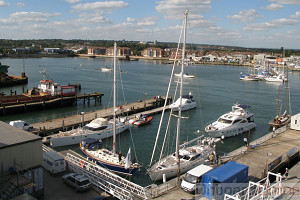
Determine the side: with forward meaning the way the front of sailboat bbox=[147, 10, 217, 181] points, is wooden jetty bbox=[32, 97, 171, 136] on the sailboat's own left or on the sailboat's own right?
on the sailboat's own right

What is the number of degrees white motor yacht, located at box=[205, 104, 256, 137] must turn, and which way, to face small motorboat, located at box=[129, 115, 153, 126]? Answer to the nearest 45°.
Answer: approximately 45° to its right

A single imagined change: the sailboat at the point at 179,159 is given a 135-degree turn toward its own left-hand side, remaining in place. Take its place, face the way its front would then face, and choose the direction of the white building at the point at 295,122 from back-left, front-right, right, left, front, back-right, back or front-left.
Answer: front-left

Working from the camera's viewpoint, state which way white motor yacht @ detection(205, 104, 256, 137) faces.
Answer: facing the viewer and to the left of the viewer

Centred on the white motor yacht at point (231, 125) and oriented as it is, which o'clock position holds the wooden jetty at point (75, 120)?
The wooden jetty is roughly at 1 o'clock from the white motor yacht.

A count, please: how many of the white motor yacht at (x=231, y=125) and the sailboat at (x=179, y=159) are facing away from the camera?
0

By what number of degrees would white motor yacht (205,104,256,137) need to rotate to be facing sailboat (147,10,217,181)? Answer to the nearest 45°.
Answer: approximately 45° to its left

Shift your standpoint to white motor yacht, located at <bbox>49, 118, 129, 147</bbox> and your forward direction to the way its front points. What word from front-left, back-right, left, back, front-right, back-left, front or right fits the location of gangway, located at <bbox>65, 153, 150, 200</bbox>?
front-left

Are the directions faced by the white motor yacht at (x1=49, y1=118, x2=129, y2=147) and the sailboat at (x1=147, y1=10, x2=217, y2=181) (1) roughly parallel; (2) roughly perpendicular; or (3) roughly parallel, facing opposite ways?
roughly parallel
